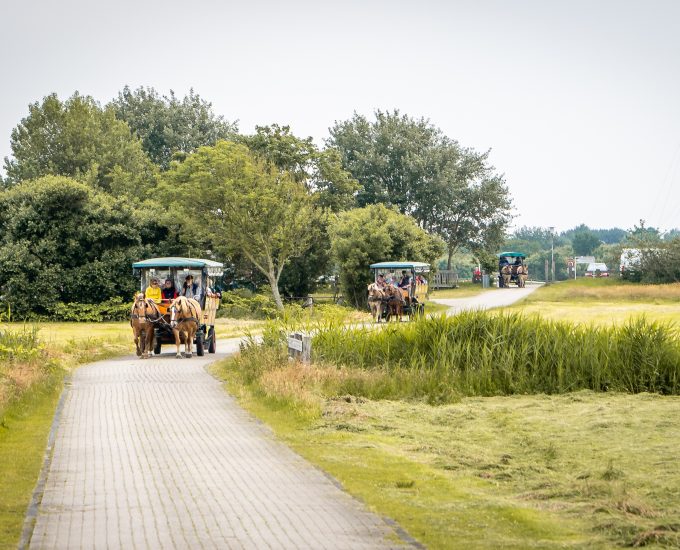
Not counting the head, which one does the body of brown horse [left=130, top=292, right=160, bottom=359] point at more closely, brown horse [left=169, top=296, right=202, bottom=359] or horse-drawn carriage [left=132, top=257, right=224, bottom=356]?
the brown horse

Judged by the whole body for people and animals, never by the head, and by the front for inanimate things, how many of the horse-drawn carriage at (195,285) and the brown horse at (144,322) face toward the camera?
2

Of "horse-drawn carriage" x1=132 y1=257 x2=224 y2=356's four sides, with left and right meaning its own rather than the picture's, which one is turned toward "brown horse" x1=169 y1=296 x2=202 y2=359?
front

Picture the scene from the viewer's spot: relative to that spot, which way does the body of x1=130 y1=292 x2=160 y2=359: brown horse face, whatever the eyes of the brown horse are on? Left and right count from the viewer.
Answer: facing the viewer

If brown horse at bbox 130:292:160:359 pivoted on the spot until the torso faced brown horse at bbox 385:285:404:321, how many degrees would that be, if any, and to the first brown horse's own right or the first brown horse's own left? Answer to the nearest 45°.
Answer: approximately 135° to the first brown horse's own left

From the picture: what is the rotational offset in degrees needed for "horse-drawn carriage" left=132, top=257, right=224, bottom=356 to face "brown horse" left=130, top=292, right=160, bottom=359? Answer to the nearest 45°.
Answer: approximately 45° to its right

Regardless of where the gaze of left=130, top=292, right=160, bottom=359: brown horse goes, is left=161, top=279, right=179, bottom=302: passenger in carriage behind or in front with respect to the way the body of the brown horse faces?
behind
